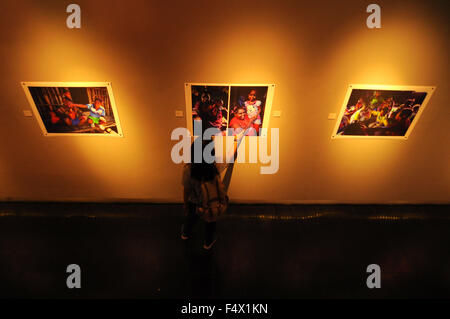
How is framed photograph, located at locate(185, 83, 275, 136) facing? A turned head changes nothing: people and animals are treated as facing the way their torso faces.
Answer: toward the camera

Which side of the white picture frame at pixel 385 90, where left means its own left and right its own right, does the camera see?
front

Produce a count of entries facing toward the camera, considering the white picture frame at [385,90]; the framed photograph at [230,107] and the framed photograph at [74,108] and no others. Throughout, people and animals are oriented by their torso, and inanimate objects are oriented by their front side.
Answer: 3

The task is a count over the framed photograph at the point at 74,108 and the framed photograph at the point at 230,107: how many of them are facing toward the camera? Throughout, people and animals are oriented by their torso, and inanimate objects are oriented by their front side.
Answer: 2

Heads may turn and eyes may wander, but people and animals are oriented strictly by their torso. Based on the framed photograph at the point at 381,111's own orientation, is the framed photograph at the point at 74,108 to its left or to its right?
on its right

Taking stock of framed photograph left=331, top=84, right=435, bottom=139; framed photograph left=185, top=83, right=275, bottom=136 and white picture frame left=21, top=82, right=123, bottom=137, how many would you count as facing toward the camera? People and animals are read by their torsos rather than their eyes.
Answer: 3

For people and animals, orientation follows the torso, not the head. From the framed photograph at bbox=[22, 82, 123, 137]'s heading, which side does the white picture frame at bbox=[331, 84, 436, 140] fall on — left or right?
on its left

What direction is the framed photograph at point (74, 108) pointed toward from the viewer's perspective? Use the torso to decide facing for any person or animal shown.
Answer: toward the camera
